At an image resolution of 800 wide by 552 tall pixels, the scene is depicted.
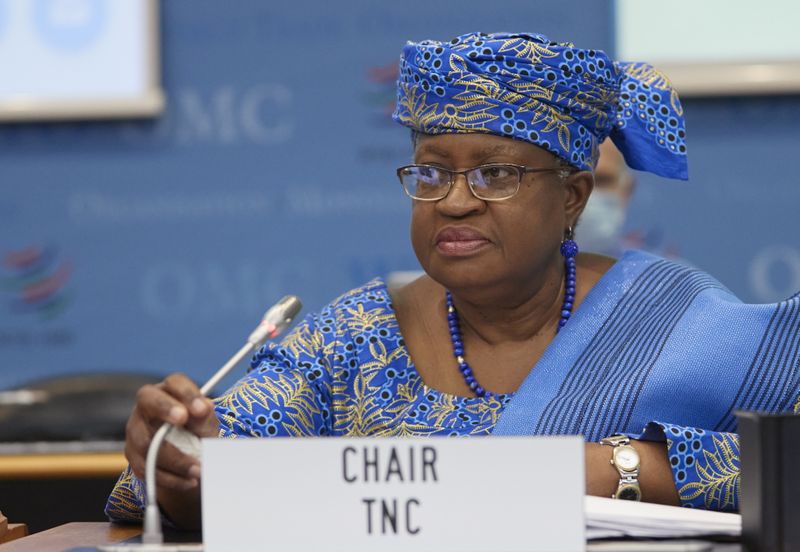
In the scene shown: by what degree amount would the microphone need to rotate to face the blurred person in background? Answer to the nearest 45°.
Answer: approximately 45° to its left

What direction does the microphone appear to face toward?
to the viewer's right

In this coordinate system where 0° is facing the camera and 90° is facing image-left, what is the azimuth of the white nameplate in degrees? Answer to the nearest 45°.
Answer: approximately 0°

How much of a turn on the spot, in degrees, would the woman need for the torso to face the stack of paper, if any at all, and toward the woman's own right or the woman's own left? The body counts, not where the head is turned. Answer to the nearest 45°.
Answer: approximately 45° to the woman's own left

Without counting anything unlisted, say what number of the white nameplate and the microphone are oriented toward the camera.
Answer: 1

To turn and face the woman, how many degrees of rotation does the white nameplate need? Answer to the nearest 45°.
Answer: approximately 180°

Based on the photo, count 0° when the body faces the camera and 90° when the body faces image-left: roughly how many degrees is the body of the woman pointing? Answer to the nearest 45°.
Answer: approximately 45°
